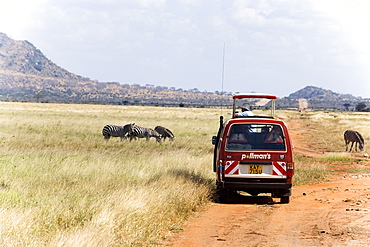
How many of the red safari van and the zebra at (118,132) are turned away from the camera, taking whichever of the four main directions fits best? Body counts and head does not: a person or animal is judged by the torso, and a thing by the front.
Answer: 1

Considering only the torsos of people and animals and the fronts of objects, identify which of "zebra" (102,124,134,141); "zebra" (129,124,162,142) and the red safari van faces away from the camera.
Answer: the red safari van

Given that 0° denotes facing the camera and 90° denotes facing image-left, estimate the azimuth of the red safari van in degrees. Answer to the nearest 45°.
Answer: approximately 180°

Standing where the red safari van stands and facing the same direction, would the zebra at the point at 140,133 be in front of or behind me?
in front

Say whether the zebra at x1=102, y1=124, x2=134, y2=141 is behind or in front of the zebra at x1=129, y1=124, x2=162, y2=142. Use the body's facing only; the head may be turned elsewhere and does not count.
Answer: behind

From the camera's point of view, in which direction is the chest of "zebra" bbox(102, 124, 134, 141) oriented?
to the viewer's right

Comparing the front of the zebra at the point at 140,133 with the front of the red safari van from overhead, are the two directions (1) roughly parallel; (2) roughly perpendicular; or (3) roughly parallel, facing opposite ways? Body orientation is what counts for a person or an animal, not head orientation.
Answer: roughly perpendicular

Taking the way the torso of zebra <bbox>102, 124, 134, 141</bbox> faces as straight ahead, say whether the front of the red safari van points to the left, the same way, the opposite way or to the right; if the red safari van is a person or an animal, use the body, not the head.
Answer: to the left

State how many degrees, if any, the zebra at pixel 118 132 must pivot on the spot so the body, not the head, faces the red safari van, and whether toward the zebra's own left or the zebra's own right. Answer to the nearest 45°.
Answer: approximately 90° to the zebra's own right

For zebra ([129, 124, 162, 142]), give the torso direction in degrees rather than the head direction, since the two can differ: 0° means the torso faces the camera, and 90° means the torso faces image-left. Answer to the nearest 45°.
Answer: approximately 270°

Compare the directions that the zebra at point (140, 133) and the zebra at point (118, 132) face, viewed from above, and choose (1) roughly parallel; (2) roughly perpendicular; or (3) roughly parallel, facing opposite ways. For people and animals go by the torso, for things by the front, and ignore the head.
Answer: roughly parallel

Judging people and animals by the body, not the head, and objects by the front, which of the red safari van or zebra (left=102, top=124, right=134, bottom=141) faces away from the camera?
the red safari van

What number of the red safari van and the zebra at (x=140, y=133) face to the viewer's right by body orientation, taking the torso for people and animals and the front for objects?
1

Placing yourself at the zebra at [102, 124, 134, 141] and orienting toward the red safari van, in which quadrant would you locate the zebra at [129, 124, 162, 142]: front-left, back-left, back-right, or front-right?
front-left

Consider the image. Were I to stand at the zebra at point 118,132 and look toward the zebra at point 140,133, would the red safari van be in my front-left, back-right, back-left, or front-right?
front-right
